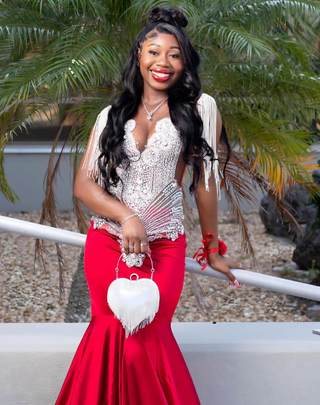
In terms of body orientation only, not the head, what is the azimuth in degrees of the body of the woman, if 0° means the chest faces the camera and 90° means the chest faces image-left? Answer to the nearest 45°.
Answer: approximately 0°

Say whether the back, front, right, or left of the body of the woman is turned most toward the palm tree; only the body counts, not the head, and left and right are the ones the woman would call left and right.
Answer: back
